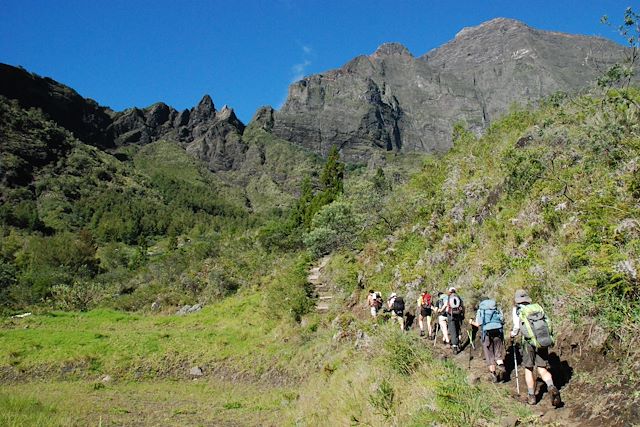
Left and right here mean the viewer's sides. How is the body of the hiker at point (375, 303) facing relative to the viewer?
facing away from the viewer and to the left of the viewer

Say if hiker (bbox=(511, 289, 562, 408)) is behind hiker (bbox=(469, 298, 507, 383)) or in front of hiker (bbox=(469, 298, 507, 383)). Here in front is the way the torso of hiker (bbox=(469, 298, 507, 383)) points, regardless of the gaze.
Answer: behind

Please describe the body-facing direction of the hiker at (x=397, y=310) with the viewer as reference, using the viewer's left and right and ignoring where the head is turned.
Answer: facing away from the viewer and to the left of the viewer

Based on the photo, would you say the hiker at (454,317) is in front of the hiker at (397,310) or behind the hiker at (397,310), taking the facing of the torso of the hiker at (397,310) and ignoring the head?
behind

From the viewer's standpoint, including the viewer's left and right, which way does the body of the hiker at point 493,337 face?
facing away from the viewer and to the left of the viewer

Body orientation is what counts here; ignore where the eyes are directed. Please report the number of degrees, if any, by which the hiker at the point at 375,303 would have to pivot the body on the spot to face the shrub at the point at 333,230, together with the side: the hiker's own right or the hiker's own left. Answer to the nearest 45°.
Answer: approximately 45° to the hiker's own right

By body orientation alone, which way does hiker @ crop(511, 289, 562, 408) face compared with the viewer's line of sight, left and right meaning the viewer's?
facing away from the viewer and to the left of the viewer

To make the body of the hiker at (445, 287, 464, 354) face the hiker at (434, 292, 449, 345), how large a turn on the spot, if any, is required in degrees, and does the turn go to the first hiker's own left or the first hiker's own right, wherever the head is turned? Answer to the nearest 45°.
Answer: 0° — they already face them

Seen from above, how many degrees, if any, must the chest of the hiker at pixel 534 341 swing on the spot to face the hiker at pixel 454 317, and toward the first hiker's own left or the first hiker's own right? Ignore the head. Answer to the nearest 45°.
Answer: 0° — they already face them

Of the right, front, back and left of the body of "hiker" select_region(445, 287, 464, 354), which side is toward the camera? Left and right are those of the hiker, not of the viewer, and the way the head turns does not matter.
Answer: back

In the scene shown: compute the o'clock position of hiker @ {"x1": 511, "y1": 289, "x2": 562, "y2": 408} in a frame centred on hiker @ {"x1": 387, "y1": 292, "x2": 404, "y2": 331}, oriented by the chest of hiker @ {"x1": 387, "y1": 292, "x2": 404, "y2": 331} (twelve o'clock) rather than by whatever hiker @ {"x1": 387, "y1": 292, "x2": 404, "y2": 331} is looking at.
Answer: hiker @ {"x1": 511, "y1": 289, "x2": 562, "y2": 408} is roughly at 7 o'clock from hiker @ {"x1": 387, "y1": 292, "x2": 404, "y2": 331}.
